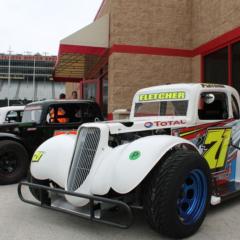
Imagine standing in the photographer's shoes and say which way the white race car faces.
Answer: facing the viewer and to the left of the viewer
